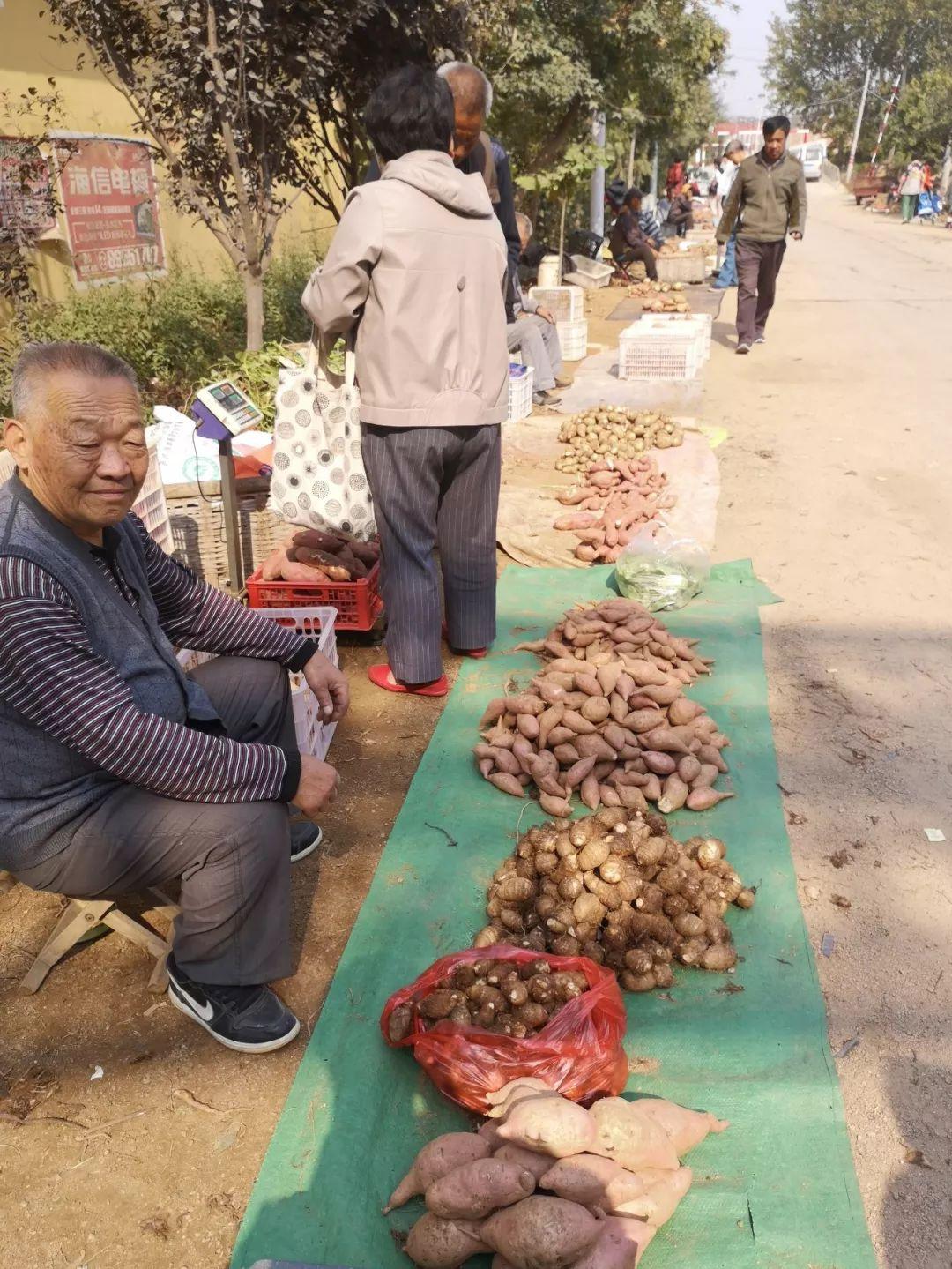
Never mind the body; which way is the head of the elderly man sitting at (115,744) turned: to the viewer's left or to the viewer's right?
to the viewer's right

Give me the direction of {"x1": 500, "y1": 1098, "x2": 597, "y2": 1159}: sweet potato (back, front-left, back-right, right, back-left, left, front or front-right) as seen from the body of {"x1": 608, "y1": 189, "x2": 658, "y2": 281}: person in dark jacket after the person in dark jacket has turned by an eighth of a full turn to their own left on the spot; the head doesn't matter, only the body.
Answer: back-right

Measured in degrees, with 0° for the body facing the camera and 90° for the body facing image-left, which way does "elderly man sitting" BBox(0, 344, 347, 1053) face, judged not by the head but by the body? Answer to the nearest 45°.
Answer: approximately 315°

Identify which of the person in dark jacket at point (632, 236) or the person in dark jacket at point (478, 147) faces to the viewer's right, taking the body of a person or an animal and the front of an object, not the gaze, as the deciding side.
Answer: the person in dark jacket at point (632, 236)

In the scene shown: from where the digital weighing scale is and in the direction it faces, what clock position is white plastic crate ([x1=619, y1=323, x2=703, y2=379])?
The white plastic crate is roughly at 9 o'clock from the digital weighing scale.

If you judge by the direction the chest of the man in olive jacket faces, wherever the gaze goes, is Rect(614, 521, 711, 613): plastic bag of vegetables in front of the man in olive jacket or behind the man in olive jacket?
in front

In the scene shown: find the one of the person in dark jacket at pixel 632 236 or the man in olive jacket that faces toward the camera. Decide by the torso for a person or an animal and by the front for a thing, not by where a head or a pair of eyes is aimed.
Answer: the man in olive jacket

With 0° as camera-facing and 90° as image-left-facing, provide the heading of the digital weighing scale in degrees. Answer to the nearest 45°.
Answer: approximately 315°

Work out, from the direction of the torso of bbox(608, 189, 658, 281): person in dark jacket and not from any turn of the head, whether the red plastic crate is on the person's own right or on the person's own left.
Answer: on the person's own right

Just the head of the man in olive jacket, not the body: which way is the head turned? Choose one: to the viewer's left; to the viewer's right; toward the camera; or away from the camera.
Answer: toward the camera

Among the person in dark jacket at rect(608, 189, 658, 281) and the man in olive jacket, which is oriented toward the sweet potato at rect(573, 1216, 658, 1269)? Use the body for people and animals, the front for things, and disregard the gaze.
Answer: the man in olive jacket

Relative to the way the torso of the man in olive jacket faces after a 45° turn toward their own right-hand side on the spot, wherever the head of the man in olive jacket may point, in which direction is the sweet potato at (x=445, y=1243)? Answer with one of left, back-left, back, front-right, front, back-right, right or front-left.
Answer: front-left

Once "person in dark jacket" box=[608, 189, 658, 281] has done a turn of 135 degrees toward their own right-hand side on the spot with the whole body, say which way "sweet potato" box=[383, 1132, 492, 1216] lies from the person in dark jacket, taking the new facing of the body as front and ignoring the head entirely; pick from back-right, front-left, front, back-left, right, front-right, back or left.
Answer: front-left
